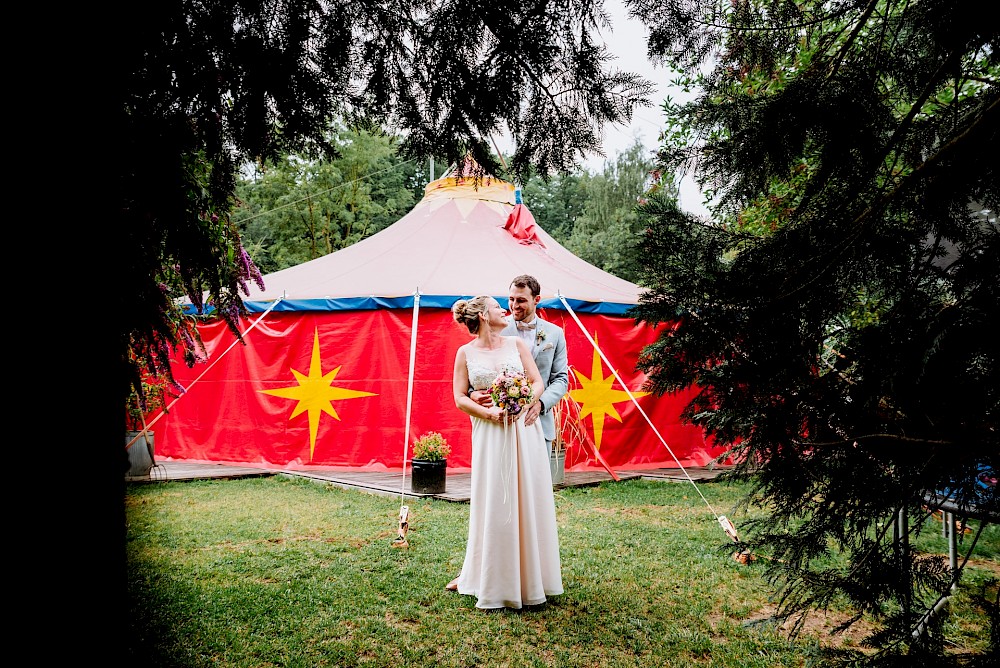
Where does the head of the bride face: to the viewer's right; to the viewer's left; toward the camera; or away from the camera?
to the viewer's right

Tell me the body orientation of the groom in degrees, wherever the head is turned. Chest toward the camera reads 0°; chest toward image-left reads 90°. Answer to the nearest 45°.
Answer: approximately 45°

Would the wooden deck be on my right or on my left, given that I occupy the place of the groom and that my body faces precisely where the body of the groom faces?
on my right

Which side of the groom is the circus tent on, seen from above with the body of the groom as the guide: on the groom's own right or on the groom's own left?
on the groom's own right

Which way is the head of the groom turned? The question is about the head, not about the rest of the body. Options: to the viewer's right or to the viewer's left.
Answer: to the viewer's left

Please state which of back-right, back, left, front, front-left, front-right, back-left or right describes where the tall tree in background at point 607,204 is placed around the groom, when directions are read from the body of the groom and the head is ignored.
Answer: back-right

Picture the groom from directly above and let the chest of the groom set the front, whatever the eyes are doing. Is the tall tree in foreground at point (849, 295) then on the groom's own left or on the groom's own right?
on the groom's own left
